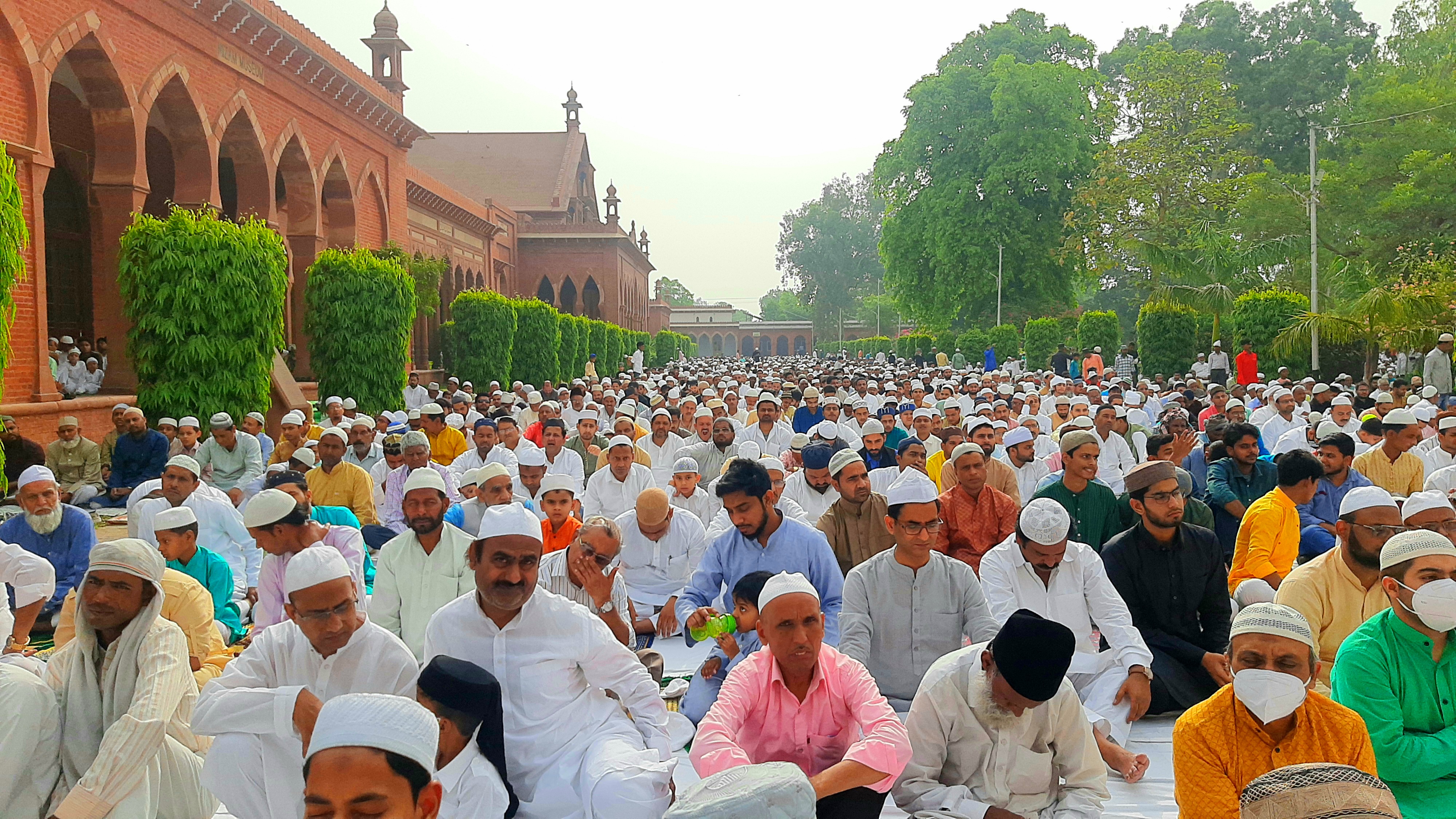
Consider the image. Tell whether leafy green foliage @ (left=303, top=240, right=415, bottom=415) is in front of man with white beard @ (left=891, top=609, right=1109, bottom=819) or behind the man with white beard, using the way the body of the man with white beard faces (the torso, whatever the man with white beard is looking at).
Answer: behind

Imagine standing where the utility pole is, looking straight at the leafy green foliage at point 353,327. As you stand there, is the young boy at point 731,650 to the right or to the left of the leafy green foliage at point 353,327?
left

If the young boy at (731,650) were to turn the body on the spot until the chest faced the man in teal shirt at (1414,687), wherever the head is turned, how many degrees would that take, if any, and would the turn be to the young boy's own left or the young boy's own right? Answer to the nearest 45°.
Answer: approximately 90° to the young boy's own left

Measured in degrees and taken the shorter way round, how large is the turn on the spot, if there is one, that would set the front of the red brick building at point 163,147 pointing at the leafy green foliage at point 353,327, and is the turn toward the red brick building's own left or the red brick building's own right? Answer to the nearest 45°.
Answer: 0° — it already faces it

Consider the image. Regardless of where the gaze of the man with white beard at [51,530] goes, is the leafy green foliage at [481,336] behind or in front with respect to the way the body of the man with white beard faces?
behind

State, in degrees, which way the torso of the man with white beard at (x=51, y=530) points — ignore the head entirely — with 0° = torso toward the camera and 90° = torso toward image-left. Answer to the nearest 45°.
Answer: approximately 0°

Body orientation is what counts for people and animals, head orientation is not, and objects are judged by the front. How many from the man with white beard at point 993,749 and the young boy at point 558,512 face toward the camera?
2

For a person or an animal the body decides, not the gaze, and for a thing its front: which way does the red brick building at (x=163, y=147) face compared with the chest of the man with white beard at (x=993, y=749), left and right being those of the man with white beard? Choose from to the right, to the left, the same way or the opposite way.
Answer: to the left
